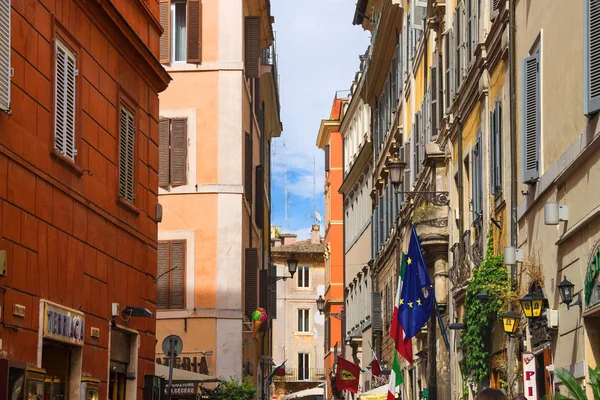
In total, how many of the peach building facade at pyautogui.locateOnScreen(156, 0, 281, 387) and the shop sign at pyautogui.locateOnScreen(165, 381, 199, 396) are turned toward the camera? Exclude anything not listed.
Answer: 2

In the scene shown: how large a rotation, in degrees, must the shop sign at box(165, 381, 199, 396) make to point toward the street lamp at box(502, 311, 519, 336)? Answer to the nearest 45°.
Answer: approximately 45° to its left

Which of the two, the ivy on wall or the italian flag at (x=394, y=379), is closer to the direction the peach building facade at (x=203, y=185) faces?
the ivy on wall

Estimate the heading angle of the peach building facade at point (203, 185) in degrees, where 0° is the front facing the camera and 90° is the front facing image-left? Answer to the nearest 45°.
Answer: approximately 0°

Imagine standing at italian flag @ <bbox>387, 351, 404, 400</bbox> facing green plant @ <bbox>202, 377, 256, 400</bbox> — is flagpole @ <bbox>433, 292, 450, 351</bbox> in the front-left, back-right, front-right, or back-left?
back-left
